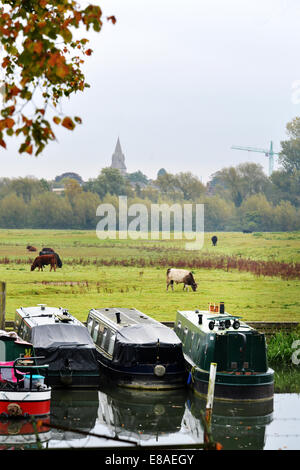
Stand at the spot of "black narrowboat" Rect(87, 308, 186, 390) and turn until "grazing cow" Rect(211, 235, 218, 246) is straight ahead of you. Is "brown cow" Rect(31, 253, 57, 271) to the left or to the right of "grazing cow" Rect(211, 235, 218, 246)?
left

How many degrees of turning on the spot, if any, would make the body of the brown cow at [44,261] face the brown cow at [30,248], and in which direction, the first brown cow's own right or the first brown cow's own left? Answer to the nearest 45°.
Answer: approximately 45° to the first brown cow's own right

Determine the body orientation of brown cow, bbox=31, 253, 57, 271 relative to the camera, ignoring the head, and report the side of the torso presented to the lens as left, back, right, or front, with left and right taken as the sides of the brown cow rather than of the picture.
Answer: left
